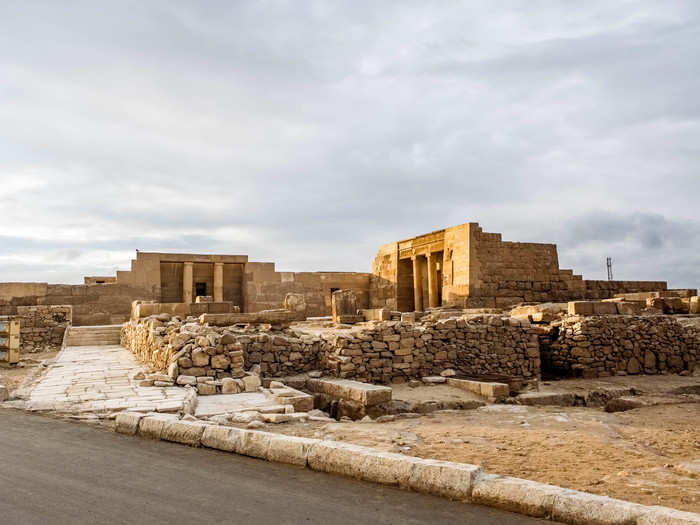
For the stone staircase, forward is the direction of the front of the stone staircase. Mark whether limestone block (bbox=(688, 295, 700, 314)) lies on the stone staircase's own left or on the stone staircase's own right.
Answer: on the stone staircase's own left

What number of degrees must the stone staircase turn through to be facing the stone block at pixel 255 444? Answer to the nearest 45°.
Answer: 0° — it already faces it

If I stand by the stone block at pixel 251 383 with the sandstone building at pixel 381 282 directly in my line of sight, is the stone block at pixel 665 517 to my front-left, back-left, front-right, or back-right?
back-right

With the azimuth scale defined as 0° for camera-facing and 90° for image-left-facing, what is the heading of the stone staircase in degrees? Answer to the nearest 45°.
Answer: approximately 0°

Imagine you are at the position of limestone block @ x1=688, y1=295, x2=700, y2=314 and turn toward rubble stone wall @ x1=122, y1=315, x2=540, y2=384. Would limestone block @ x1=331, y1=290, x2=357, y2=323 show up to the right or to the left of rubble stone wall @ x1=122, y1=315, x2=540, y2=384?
right

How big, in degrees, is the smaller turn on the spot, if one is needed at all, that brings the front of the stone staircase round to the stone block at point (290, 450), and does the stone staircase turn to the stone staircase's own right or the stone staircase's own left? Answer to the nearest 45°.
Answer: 0° — it already faces it

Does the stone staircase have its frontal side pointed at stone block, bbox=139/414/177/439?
yes

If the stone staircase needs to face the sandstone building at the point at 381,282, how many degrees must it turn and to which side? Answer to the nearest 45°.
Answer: approximately 90° to its left

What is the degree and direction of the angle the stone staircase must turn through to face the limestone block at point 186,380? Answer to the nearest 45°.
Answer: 0° — it already faces it

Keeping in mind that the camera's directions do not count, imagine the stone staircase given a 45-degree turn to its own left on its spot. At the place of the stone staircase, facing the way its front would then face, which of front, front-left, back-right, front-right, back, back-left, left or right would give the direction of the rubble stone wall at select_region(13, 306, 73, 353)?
back

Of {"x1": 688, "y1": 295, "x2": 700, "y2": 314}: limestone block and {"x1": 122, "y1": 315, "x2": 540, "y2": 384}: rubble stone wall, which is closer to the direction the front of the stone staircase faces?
the rubble stone wall

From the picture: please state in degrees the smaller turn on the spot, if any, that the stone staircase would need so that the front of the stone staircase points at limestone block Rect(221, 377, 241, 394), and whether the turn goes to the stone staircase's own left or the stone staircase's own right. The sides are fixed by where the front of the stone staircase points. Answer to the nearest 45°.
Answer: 0° — it already faces it
